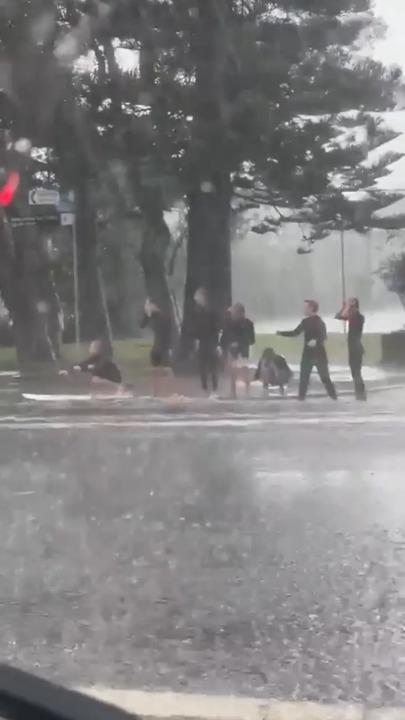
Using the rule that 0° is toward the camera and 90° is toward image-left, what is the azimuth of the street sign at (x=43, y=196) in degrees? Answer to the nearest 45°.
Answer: approximately 0°

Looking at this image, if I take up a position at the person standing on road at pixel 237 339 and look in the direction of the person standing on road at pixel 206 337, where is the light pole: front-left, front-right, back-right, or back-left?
back-right

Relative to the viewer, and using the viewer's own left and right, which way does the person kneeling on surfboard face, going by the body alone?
facing to the left of the viewer
